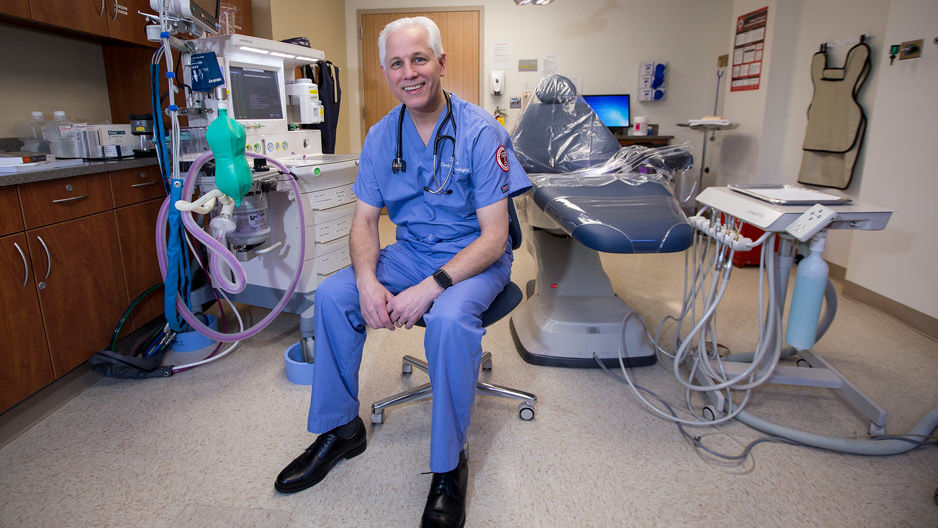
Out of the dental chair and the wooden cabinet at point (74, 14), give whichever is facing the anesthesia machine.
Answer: the wooden cabinet

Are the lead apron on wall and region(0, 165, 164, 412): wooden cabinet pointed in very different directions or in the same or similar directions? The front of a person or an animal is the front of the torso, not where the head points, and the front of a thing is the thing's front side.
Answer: very different directions

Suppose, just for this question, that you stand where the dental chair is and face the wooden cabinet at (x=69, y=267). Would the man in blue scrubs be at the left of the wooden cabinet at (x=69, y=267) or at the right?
left

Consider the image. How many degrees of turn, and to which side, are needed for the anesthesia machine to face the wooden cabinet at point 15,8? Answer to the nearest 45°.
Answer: approximately 135° to its right

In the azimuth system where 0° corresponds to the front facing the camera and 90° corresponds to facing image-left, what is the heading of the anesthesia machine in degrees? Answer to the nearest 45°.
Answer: approximately 315°

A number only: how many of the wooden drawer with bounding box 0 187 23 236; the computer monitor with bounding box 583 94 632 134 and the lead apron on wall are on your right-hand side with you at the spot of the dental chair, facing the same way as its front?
1

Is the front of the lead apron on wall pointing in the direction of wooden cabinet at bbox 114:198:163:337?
yes

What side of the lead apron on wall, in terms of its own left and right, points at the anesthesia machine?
front

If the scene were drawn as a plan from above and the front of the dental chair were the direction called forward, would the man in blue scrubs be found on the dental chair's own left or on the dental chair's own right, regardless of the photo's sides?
on the dental chair's own right

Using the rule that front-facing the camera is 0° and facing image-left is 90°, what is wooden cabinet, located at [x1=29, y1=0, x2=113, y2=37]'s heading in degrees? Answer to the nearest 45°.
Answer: approximately 315°

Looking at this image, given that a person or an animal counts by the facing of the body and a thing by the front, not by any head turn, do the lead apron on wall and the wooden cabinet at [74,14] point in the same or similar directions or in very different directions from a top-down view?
very different directions

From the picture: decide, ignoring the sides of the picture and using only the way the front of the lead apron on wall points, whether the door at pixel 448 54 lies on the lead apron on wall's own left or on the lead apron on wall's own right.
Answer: on the lead apron on wall's own right

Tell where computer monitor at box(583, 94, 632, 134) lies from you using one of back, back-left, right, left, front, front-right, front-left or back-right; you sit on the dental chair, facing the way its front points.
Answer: back-left

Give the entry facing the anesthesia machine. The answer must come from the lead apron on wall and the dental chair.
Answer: the lead apron on wall

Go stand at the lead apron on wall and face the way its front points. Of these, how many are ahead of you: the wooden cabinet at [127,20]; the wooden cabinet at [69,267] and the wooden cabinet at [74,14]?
3

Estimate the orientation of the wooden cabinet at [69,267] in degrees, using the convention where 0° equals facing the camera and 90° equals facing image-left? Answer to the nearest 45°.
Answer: approximately 315°
